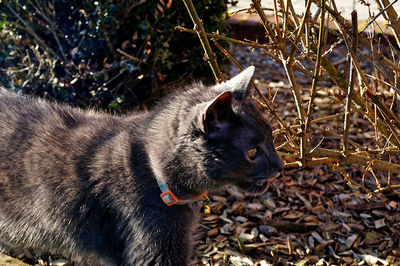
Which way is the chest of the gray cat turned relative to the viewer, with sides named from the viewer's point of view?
facing to the right of the viewer

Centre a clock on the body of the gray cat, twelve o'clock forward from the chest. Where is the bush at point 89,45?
The bush is roughly at 9 o'clock from the gray cat.
